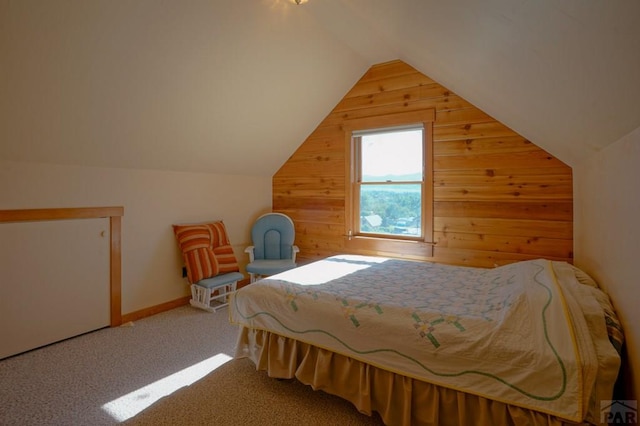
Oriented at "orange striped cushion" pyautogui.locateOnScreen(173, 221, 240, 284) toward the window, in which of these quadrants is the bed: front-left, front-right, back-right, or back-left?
front-right

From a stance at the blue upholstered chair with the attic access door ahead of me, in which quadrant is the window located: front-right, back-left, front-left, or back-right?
back-left

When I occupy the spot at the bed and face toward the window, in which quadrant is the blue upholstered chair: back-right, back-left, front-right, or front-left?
front-left

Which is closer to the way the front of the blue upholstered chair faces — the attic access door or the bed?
the bed

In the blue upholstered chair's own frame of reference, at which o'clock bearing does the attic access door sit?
The attic access door is roughly at 2 o'clock from the blue upholstered chair.

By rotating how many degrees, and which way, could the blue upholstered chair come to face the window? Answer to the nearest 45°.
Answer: approximately 45° to its left

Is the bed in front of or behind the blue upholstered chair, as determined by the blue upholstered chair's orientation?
in front

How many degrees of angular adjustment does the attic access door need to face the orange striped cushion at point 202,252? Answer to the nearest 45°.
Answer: approximately 45° to its left

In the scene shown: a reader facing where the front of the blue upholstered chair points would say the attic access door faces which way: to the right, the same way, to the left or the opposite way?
to the left

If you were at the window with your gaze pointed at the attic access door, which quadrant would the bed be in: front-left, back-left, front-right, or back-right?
front-left

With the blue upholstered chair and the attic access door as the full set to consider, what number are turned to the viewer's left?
0

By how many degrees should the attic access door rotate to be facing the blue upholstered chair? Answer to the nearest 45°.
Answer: approximately 45° to its left

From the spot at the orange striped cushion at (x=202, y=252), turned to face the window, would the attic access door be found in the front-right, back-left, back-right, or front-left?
back-right

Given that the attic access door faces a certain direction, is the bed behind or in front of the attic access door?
in front

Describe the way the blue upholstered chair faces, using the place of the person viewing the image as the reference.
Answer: facing the viewer
